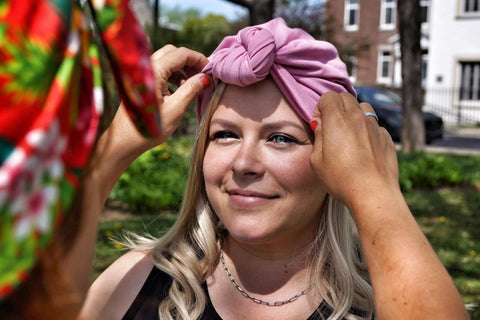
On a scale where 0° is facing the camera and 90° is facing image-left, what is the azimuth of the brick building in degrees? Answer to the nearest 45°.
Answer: approximately 0°

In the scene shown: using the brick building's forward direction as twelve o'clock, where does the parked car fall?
The parked car is roughly at 12 o'clock from the brick building.

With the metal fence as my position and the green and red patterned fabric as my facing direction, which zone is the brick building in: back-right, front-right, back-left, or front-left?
back-right

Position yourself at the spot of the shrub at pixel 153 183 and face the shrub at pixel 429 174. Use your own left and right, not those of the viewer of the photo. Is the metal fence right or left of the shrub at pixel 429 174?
left

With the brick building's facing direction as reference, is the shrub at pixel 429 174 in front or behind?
in front

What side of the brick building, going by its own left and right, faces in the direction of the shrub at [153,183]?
front
